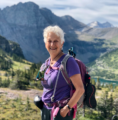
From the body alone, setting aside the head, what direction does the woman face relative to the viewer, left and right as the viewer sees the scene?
facing the viewer and to the left of the viewer
